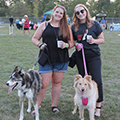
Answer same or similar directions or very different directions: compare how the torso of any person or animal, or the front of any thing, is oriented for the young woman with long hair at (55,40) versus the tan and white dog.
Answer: same or similar directions

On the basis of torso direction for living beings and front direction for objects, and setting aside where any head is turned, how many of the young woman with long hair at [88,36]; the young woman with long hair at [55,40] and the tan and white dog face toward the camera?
3

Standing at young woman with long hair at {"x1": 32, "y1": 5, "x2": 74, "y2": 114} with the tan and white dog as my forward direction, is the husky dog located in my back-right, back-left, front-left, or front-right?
back-right

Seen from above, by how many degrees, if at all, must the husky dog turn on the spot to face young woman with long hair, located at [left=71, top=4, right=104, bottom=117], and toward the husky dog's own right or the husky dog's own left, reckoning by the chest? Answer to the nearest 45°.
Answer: approximately 135° to the husky dog's own left

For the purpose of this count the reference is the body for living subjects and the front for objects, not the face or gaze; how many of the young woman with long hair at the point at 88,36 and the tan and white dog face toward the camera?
2

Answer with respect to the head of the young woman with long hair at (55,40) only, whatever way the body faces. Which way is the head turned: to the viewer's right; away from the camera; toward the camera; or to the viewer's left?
toward the camera

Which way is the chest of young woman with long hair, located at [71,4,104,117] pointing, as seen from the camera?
toward the camera

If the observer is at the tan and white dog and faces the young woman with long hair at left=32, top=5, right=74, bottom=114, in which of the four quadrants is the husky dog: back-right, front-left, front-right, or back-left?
front-left
